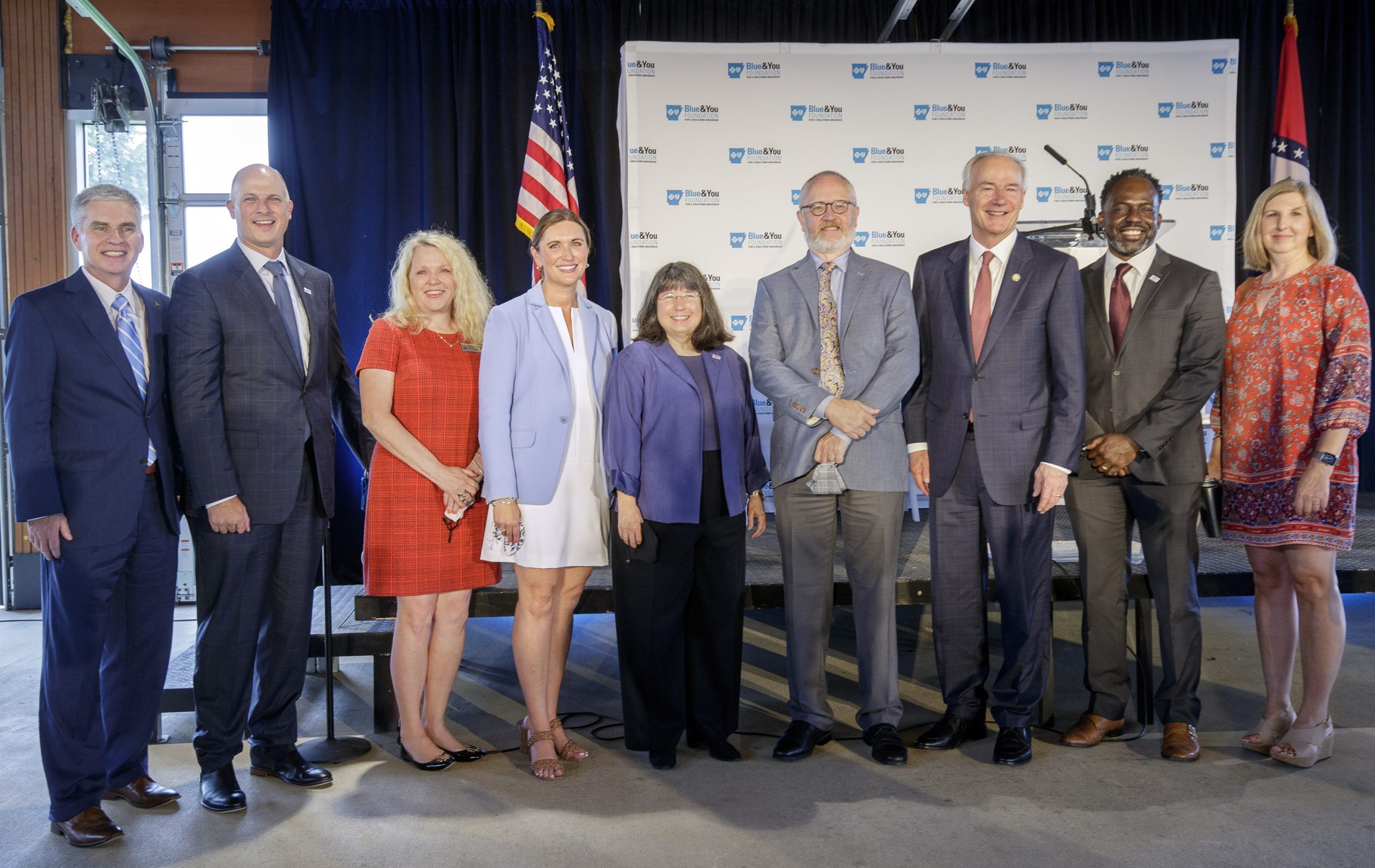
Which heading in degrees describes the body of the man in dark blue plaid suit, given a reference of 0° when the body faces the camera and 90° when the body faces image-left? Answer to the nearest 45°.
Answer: approximately 315°

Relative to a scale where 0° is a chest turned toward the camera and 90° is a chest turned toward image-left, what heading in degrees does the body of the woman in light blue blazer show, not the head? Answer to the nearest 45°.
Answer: approximately 315°
